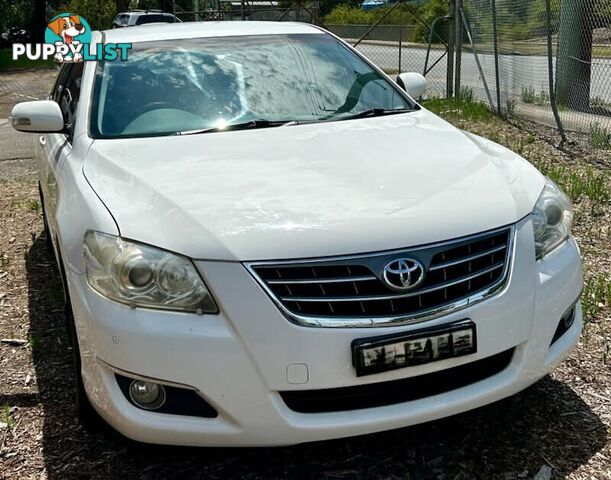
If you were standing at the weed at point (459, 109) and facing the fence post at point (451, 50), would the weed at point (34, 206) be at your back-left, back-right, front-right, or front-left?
back-left

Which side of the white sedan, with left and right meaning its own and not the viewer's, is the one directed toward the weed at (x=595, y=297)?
left

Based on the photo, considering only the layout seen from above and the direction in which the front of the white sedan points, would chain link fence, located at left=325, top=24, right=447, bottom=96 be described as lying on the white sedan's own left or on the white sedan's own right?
on the white sedan's own left

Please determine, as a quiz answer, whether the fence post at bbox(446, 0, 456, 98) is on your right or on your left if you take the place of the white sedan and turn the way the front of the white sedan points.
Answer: on your left

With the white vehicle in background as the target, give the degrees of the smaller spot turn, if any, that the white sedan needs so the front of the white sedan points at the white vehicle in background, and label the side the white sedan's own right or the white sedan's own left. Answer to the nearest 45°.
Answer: approximately 135° to the white sedan's own left

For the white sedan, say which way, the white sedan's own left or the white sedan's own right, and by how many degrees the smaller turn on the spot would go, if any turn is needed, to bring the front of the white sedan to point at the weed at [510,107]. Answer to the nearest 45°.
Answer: approximately 135° to the white sedan's own left

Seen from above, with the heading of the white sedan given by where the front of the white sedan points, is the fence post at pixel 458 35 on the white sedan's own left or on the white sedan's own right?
on the white sedan's own left

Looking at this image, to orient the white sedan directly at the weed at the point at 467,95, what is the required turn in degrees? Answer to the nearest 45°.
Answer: approximately 135° to its left

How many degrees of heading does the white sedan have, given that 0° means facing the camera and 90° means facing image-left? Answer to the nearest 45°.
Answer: approximately 315°
